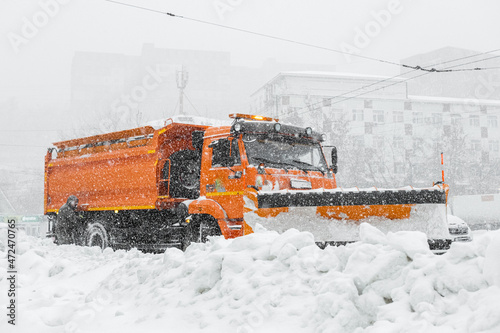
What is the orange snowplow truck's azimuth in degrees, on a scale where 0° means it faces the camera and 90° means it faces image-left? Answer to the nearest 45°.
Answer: approximately 315°
